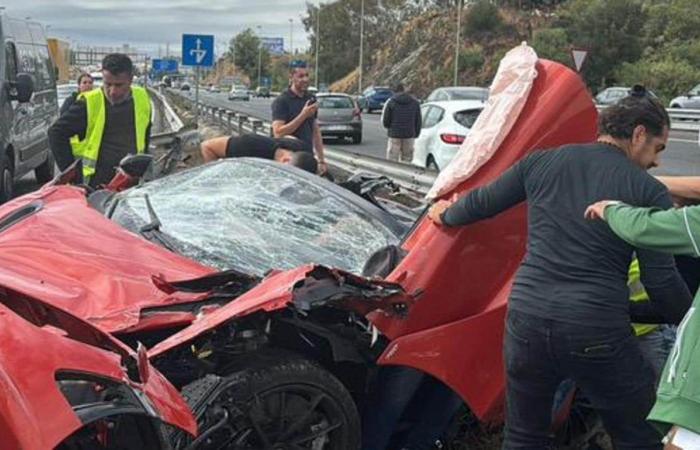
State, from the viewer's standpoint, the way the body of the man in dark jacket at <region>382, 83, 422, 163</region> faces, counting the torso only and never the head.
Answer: away from the camera

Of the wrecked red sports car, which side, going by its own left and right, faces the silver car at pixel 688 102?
back

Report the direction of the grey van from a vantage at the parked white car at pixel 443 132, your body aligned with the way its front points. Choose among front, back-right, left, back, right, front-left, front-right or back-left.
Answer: left

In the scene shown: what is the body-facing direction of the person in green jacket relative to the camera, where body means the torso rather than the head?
to the viewer's left

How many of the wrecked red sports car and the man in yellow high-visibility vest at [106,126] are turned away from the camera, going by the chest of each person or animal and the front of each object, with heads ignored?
0

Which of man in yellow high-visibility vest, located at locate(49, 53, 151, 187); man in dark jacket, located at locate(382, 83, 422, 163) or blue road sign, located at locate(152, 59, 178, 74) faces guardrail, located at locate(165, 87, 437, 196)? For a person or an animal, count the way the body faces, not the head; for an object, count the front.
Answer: the blue road sign

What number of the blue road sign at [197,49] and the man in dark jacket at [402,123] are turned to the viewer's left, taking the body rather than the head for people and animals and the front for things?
0

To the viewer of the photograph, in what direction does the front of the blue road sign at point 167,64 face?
facing the viewer

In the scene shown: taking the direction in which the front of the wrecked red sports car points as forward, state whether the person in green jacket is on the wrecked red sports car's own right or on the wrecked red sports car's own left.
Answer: on the wrecked red sports car's own left

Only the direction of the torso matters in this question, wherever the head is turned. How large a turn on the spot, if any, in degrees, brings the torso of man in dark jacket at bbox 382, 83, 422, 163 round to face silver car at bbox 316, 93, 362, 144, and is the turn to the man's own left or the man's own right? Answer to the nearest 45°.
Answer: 0° — they already face it

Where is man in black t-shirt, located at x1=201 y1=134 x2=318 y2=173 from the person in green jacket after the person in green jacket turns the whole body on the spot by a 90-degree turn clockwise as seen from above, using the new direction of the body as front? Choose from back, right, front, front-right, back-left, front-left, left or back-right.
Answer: front-left

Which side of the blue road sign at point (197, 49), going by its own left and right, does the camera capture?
front

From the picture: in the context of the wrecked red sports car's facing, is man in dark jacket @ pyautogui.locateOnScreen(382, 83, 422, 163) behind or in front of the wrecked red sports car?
behind

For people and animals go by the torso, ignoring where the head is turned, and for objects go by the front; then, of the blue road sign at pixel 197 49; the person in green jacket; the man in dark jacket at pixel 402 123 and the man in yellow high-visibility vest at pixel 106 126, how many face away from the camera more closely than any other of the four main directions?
1

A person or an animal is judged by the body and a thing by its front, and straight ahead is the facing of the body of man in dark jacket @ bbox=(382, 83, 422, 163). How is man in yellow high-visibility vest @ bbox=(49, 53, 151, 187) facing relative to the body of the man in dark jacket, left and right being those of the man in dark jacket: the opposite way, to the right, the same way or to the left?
the opposite way

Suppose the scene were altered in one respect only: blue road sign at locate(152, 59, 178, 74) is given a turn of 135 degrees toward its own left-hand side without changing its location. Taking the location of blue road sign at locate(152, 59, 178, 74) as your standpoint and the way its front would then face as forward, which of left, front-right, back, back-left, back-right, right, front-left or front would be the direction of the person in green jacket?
back-right

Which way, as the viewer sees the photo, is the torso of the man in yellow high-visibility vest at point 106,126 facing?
toward the camera
